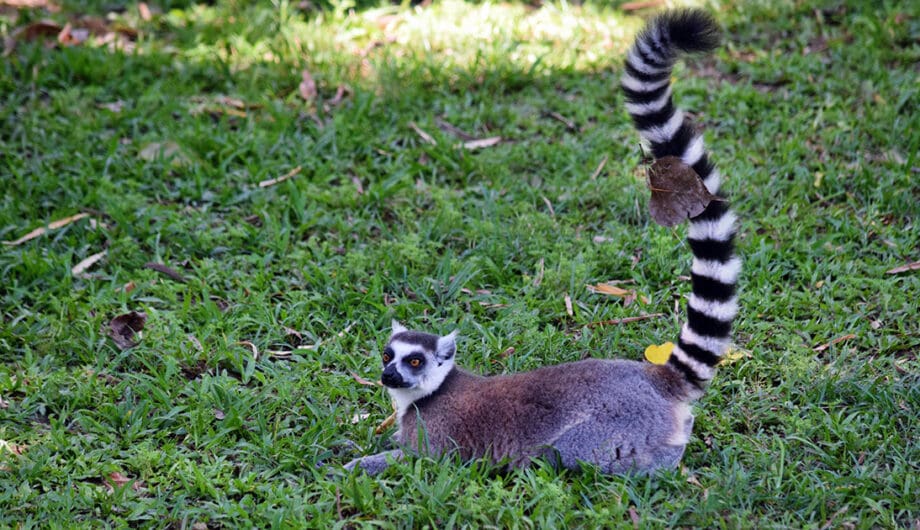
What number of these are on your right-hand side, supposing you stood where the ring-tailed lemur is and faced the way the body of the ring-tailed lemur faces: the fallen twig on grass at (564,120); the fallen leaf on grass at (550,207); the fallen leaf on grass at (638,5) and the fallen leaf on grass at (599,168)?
4

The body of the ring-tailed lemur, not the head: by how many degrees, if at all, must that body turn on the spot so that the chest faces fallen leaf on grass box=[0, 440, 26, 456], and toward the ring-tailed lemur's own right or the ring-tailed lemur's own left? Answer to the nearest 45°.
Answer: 0° — it already faces it

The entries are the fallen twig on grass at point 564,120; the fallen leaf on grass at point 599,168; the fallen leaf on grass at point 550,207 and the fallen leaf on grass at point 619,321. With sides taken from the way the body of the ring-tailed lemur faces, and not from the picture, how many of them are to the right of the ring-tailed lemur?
4

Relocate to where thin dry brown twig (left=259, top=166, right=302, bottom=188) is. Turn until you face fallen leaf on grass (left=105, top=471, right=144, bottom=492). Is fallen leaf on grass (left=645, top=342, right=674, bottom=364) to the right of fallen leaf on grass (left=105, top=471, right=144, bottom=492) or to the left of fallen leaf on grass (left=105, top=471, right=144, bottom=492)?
left

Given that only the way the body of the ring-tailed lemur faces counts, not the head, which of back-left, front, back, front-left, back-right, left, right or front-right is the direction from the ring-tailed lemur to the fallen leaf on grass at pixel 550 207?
right

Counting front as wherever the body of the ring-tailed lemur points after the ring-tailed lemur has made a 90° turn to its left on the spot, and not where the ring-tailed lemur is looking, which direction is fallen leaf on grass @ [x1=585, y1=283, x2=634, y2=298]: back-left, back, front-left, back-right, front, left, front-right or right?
back

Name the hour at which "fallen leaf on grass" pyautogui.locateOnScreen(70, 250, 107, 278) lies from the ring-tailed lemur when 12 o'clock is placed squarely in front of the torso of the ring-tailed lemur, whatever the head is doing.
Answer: The fallen leaf on grass is roughly at 1 o'clock from the ring-tailed lemur.

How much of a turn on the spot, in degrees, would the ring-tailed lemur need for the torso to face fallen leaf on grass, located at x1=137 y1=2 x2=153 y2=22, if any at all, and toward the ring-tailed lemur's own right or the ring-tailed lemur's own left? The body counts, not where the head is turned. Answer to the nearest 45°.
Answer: approximately 45° to the ring-tailed lemur's own right

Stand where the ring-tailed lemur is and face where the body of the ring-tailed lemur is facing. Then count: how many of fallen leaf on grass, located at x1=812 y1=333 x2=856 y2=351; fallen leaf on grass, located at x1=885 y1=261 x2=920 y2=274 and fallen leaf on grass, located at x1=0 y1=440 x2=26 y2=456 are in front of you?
1

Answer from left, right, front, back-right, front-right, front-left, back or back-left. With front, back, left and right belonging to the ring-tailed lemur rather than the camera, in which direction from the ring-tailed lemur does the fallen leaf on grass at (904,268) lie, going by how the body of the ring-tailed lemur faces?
back-right

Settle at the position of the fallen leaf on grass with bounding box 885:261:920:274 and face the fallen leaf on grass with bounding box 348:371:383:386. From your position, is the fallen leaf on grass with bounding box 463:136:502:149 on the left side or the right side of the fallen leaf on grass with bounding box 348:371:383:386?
right

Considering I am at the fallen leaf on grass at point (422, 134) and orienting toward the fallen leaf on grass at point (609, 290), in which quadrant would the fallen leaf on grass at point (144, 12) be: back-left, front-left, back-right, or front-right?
back-right

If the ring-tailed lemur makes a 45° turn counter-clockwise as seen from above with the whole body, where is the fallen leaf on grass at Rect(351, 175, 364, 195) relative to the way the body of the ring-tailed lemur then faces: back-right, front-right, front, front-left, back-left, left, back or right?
right

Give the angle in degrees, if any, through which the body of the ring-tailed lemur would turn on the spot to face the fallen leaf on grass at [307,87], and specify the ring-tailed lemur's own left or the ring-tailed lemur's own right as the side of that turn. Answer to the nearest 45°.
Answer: approximately 45° to the ring-tailed lemur's own right

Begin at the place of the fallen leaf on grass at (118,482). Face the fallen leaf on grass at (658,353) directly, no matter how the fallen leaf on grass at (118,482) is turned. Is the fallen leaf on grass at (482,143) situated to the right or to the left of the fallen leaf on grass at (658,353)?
left

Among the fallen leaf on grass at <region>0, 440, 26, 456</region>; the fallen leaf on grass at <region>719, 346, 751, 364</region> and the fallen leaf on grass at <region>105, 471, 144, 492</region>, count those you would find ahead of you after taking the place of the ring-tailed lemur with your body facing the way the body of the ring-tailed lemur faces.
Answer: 2

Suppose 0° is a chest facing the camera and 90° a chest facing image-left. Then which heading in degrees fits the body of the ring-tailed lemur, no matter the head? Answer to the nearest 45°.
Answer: approximately 90°

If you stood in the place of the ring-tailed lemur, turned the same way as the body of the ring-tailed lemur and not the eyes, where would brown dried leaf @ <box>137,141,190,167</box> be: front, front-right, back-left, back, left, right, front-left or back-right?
front-right

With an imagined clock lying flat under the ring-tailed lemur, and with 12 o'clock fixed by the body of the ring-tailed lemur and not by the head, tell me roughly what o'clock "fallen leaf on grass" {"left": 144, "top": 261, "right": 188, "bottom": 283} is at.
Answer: The fallen leaf on grass is roughly at 1 o'clock from the ring-tailed lemur.

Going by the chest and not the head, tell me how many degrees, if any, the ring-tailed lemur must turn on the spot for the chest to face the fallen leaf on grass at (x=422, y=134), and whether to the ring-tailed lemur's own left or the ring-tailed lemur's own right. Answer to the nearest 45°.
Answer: approximately 45° to the ring-tailed lemur's own right
